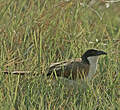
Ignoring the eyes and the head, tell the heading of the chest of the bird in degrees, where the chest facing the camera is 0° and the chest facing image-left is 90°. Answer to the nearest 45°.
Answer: approximately 270°
